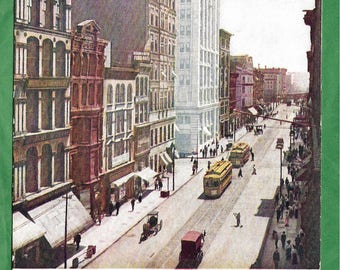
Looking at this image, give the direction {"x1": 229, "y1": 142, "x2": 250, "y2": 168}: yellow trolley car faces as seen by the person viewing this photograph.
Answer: facing the viewer and to the left of the viewer

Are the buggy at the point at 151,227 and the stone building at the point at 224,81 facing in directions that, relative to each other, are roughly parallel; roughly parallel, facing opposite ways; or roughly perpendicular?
roughly perpendicular

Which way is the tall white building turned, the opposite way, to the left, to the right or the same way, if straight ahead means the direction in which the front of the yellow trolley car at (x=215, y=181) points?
to the left

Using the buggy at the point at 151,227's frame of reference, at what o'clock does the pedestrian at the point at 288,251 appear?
The pedestrian is roughly at 8 o'clock from the buggy.

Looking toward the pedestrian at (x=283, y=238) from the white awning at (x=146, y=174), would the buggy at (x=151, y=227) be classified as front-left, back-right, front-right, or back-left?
front-right

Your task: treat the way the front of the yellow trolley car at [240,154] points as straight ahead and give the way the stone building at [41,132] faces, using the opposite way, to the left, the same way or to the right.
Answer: to the left

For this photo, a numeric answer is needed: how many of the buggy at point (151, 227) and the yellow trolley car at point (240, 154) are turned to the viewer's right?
0

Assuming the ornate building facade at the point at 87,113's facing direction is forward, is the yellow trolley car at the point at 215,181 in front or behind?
in front

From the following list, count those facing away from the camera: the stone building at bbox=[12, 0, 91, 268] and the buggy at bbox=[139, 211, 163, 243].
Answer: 0

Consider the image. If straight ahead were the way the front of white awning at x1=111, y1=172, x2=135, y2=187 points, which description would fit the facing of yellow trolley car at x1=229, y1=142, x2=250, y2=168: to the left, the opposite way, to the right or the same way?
to the right

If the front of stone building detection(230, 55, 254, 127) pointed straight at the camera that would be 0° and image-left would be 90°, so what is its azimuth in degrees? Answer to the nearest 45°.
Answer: approximately 315°

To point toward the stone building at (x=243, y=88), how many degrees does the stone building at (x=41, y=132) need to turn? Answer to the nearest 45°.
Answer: approximately 45° to its left

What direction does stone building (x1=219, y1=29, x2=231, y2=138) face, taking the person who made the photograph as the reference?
facing the viewer and to the right of the viewer
